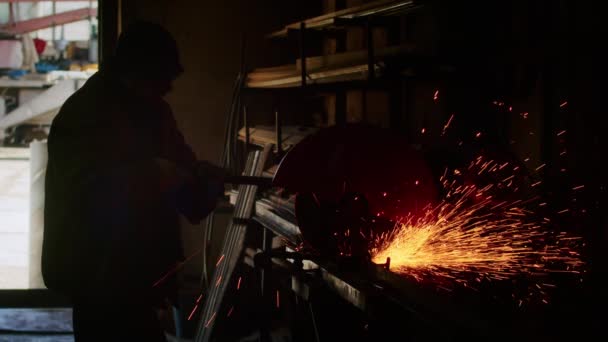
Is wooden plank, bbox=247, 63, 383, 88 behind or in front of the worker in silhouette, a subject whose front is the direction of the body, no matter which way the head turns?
in front

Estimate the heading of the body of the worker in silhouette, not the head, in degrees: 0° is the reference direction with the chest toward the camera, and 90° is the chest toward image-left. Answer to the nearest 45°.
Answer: approximately 270°

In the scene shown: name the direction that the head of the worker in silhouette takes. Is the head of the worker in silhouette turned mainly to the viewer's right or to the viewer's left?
to the viewer's right

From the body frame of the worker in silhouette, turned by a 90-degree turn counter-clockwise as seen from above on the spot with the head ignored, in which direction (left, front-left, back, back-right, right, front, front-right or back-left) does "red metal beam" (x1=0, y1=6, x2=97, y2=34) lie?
front

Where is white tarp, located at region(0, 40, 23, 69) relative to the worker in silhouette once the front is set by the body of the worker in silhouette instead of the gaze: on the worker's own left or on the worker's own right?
on the worker's own left
